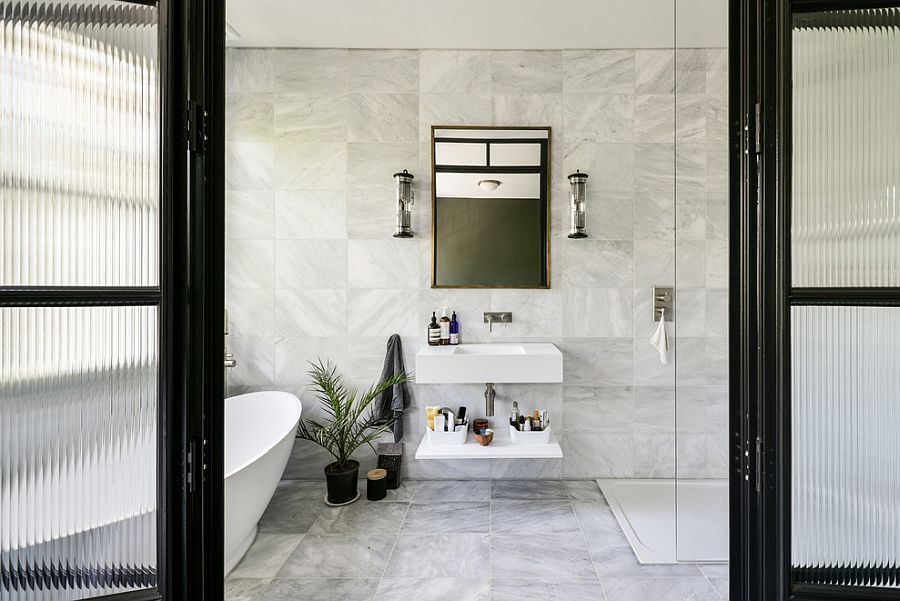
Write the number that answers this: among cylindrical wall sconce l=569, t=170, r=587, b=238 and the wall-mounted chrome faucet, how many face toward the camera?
2

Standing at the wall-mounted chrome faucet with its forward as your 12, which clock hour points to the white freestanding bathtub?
The white freestanding bathtub is roughly at 2 o'clock from the wall-mounted chrome faucet.

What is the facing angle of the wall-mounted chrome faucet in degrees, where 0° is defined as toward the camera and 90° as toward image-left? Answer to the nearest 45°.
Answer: approximately 0°
